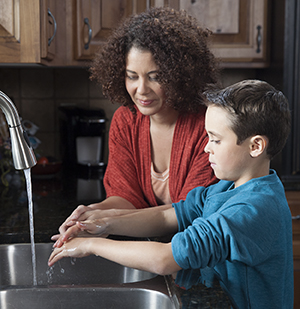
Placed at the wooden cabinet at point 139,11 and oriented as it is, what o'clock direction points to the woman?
The woman is roughly at 12 o'clock from the wooden cabinet.

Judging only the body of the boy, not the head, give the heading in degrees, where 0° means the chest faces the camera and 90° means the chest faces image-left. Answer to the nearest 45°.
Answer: approximately 90°

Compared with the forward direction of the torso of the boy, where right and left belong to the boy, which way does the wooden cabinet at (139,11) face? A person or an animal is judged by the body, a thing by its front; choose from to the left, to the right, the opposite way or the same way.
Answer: to the left

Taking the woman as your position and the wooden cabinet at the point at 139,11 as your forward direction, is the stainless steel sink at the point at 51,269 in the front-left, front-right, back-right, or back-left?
back-left

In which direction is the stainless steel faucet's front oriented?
to the viewer's right

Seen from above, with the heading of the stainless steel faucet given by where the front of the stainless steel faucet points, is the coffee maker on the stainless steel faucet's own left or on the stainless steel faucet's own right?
on the stainless steel faucet's own left

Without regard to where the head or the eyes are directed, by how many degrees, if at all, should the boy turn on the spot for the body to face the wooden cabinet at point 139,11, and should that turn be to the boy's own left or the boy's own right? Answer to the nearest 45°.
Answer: approximately 90° to the boy's own right

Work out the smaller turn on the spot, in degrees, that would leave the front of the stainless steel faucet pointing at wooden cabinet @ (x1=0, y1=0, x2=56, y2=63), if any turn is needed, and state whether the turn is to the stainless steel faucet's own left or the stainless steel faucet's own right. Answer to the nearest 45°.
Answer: approximately 90° to the stainless steel faucet's own left
